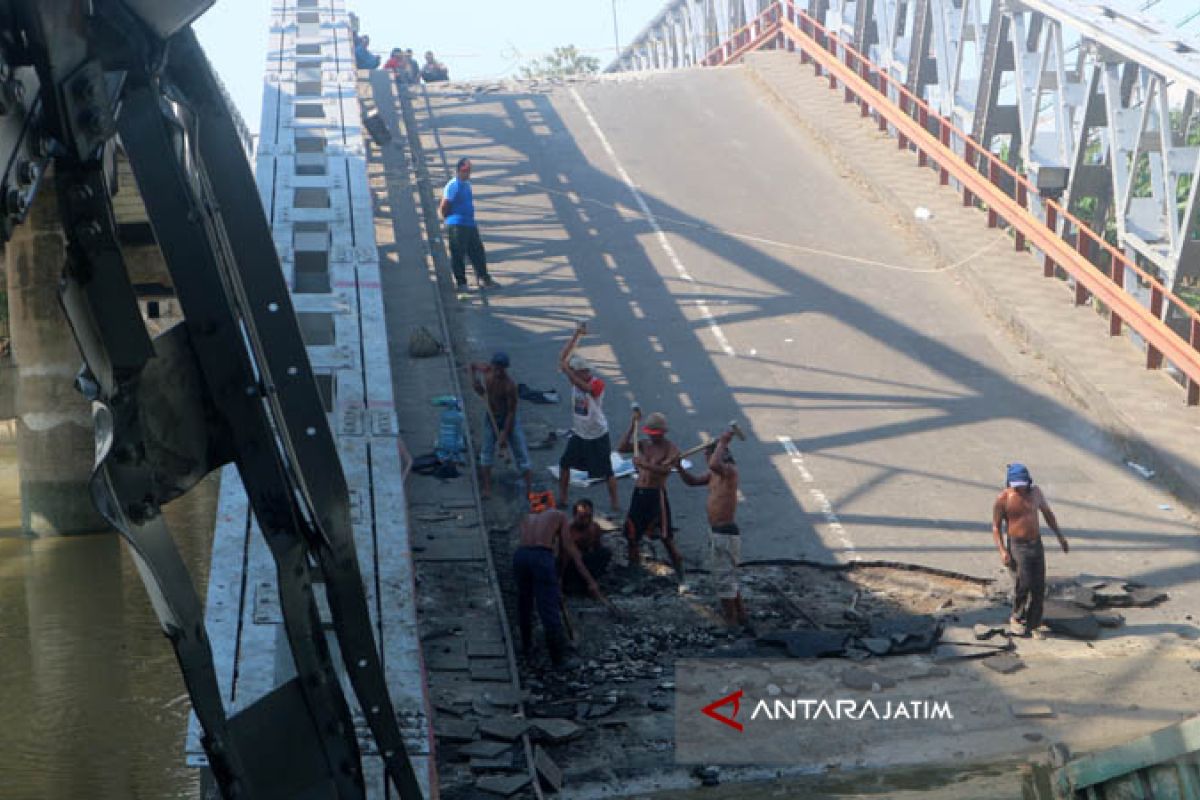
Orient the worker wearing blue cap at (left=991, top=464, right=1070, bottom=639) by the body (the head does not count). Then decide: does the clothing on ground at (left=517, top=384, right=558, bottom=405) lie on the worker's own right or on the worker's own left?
on the worker's own right

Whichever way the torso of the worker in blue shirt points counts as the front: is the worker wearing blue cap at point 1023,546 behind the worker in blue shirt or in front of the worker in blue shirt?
in front

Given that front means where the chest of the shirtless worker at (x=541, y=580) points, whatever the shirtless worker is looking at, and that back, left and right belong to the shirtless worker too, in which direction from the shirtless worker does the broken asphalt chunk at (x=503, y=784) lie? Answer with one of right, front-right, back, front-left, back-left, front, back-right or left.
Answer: back-right

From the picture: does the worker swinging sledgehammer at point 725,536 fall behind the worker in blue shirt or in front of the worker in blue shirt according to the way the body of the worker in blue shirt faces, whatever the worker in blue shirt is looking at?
in front

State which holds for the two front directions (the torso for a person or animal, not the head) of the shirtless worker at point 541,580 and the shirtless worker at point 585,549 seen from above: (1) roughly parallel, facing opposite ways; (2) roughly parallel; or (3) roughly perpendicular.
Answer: roughly parallel, facing opposite ways

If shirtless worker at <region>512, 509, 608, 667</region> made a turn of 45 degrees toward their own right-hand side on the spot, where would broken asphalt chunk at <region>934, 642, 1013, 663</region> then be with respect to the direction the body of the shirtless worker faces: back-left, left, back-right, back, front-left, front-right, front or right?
front

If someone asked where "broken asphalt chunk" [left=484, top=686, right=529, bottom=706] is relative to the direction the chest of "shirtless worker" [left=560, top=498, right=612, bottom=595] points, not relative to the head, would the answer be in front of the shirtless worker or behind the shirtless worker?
in front

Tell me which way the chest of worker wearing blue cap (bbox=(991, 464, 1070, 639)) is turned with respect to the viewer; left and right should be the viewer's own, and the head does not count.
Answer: facing the viewer

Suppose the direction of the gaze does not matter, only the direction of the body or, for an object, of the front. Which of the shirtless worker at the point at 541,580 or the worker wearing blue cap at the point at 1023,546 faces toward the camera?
the worker wearing blue cap

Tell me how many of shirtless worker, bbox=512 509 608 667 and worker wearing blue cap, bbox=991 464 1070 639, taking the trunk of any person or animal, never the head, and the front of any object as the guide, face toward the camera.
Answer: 1

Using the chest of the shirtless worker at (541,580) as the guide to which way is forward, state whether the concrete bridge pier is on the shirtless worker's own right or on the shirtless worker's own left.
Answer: on the shirtless worker's own left

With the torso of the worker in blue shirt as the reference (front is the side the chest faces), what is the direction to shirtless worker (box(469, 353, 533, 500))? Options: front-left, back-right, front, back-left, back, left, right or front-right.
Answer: front-right

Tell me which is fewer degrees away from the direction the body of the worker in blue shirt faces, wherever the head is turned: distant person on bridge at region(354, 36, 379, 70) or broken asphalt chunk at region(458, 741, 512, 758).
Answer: the broken asphalt chunk

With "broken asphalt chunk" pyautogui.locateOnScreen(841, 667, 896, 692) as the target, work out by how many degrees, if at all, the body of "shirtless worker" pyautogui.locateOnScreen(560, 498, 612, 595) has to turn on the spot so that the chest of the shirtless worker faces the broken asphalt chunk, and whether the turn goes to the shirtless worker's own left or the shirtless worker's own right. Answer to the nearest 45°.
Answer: approximately 90° to the shirtless worker's own left

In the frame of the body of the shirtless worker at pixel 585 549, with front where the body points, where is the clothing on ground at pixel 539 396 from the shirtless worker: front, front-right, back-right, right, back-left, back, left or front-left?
back-right
